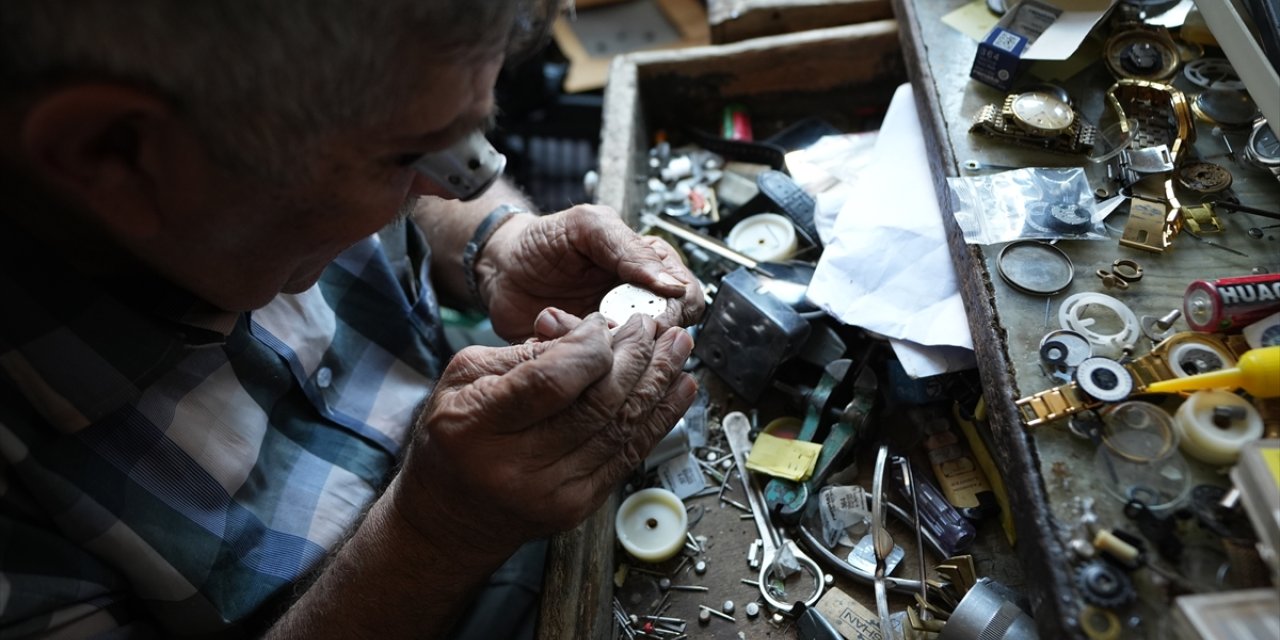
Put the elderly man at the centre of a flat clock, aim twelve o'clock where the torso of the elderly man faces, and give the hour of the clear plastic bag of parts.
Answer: The clear plastic bag of parts is roughly at 12 o'clock from the elderly man.

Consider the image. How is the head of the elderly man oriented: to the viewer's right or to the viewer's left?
to the viewer's right

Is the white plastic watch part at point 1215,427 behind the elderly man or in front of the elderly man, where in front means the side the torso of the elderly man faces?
in front

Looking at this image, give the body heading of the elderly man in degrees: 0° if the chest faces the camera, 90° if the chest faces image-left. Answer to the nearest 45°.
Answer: approximately 270°

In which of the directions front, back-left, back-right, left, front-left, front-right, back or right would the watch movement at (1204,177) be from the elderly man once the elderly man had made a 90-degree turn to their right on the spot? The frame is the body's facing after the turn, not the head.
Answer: left

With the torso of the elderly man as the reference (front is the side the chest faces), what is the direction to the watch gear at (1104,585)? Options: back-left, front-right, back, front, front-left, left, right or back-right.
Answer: front-right

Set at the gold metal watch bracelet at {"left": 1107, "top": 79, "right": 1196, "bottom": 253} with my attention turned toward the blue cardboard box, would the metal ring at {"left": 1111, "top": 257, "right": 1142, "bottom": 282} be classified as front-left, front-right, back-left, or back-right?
back-left

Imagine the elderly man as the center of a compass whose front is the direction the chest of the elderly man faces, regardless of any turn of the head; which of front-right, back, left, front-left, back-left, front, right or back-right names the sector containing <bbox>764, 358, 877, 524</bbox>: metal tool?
front

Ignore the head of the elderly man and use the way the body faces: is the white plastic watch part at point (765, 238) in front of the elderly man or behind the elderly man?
in front

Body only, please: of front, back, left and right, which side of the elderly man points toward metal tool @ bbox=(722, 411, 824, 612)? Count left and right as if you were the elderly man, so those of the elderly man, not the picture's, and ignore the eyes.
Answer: front

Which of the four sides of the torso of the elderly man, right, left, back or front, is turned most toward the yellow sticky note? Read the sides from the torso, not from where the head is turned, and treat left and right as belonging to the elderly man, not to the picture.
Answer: front

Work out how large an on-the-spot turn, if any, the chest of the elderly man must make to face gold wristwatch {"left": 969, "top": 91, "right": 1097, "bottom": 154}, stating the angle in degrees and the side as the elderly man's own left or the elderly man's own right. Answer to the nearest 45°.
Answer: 0° — they already face it
